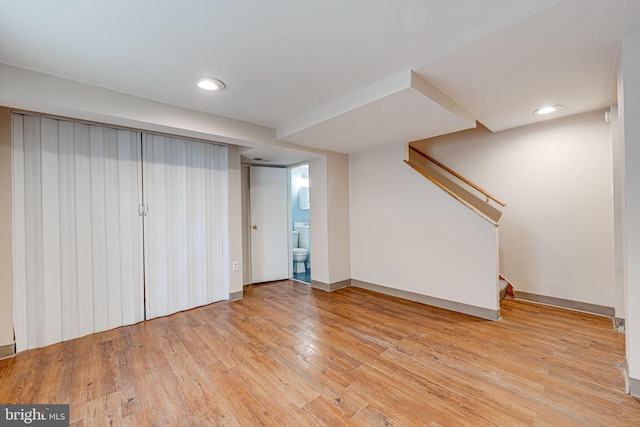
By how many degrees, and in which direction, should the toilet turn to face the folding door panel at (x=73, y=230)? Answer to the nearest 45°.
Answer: approximately 90° to its right

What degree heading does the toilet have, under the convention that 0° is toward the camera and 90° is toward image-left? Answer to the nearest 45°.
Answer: approximately 315°

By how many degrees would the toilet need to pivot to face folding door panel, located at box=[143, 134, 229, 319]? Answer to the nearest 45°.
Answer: approximately 90° to its right

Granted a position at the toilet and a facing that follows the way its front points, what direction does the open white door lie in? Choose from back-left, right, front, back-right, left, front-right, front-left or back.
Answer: right

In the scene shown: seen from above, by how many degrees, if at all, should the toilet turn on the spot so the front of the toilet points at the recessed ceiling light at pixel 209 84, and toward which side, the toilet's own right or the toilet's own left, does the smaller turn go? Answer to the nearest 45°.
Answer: approximately 45° to the toilet's own right

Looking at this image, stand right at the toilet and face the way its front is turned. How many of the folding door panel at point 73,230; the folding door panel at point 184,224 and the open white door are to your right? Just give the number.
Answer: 3
